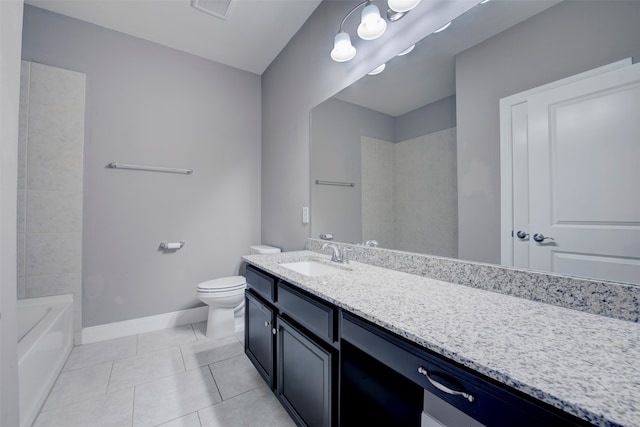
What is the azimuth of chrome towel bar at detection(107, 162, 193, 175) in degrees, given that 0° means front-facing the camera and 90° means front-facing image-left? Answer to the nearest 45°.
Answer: approximately 0°

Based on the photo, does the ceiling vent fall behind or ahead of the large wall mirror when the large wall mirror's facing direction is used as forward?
ahead

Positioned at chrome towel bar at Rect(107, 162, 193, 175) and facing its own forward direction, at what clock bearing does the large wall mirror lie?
The large wall mirror is roughly at 11 o'clock from the chrome towel bar.

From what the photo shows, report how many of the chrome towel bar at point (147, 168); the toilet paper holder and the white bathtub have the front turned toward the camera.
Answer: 2

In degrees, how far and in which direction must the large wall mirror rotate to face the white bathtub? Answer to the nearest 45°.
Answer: approximately 45° to its right

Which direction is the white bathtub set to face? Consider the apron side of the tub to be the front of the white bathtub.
to the viewer's right

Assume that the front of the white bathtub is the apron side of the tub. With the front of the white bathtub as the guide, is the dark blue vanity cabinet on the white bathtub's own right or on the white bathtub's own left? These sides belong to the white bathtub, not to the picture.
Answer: on the white bathtub's own right

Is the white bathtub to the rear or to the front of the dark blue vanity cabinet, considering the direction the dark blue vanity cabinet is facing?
to the front

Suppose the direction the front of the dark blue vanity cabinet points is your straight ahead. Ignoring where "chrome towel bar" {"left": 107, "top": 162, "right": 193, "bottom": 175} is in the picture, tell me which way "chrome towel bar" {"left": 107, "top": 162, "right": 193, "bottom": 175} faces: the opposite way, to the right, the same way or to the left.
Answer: to the left

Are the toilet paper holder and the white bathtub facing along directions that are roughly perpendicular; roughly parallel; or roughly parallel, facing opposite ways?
roughly perpendicular
